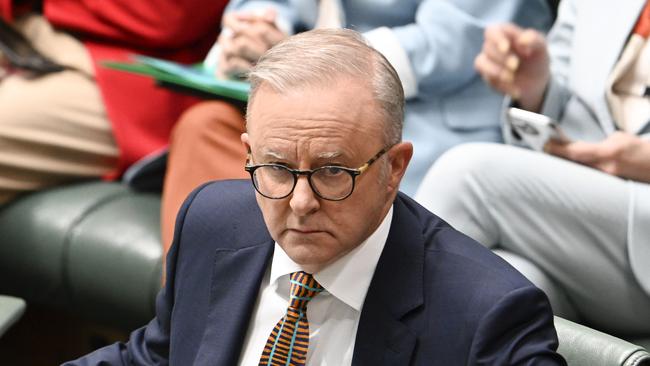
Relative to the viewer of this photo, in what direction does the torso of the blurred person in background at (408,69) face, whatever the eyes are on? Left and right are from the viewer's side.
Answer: facing the viewer and to the left of the viewer

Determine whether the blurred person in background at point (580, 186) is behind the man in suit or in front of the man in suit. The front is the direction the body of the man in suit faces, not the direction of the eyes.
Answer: behind

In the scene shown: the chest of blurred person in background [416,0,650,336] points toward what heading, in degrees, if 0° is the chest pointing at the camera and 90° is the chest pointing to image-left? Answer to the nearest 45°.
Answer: approximately 45°

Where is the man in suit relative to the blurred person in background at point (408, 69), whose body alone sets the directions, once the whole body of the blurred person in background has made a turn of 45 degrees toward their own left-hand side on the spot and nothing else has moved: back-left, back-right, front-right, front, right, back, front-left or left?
front

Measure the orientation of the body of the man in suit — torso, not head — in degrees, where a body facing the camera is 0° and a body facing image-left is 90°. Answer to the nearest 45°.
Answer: approximately 45°

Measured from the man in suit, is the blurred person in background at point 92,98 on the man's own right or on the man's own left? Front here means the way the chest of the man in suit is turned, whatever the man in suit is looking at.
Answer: on the man's own right

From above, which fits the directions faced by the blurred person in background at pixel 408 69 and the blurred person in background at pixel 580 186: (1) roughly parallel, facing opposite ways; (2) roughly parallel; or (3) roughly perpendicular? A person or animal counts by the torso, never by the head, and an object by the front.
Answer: roughly parallel
